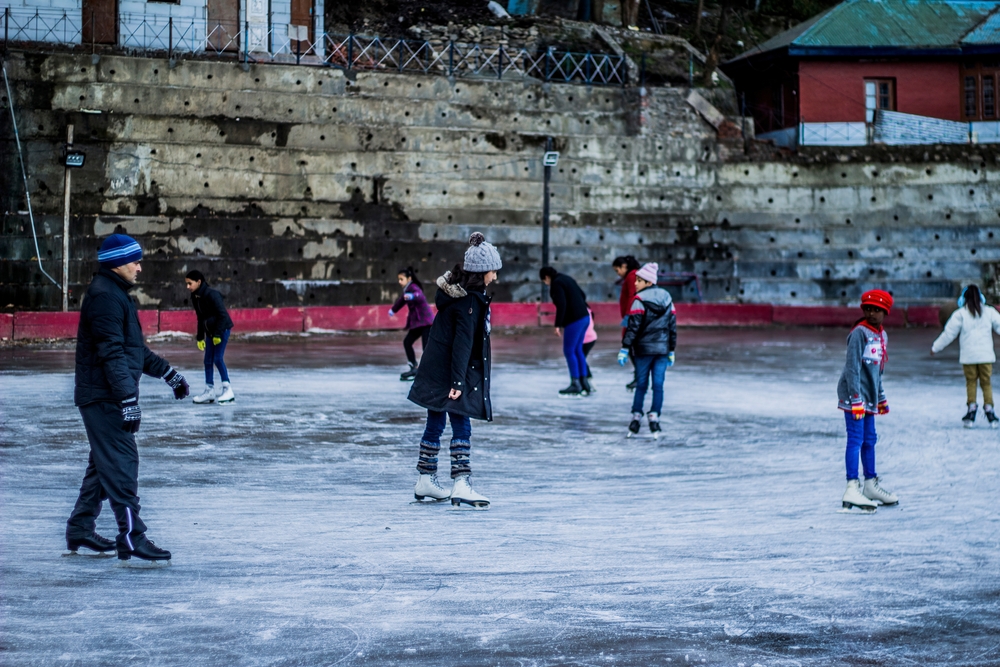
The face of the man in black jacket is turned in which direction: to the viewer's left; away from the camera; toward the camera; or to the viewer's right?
to the viewer's right

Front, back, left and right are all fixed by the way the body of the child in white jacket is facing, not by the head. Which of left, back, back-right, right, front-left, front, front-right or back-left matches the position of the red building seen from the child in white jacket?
front

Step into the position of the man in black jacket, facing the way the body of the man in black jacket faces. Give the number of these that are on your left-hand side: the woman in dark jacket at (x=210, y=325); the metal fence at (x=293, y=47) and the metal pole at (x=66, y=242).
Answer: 3

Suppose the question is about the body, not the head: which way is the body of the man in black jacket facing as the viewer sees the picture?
to the viewer's right

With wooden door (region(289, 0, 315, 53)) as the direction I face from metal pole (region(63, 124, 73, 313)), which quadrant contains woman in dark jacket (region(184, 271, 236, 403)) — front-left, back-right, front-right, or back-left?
back-right

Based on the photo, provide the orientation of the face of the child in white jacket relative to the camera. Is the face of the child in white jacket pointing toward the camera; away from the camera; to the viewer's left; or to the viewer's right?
away from the camera

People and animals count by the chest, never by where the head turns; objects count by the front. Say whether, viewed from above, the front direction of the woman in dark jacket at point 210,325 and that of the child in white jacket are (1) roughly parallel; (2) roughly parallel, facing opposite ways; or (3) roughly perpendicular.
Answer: roughly perpendicular

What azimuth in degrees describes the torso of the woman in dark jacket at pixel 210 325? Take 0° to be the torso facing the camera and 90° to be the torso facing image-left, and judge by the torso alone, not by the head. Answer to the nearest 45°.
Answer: approximately 45°
